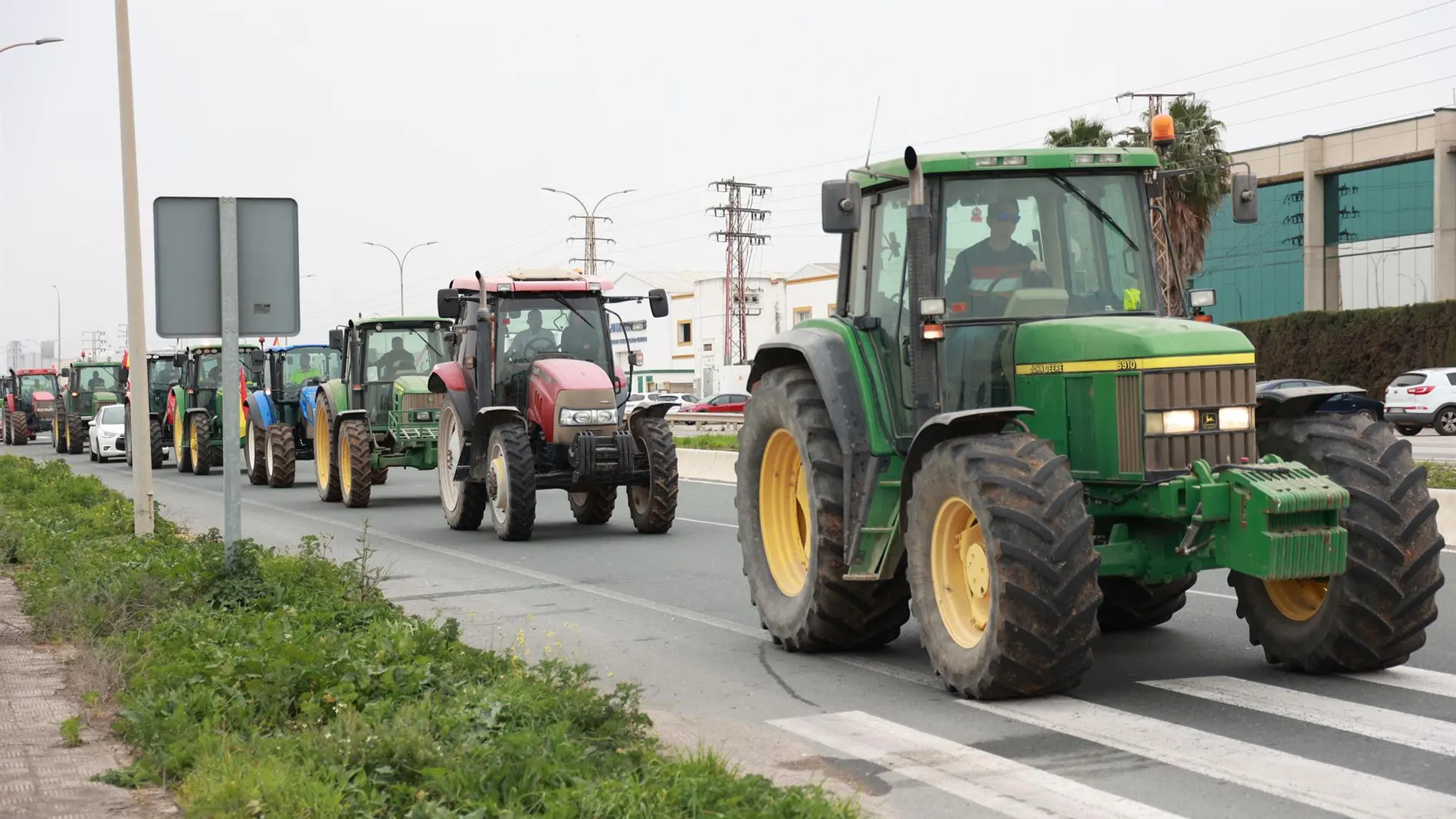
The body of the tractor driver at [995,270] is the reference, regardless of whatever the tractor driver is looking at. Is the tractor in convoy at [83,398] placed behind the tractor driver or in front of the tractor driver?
behind

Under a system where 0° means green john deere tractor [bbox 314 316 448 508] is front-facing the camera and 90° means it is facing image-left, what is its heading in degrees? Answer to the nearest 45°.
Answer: approximately 315°

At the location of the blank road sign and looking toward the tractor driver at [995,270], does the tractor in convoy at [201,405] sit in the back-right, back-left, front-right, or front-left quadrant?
back-left

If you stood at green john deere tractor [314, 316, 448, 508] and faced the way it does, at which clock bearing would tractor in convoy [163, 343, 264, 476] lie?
The tractor in convoy is roughly at 7 o'clock from the green john deere tractor.

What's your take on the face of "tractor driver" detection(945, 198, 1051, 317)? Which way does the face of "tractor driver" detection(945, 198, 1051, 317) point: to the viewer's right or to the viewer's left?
to the viewer's right

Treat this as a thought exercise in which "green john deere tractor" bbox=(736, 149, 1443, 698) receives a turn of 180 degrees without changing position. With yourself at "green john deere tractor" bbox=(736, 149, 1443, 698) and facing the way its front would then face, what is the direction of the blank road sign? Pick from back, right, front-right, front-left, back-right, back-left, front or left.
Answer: front-left

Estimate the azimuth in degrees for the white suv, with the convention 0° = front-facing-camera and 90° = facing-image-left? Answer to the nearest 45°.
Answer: approximately 225°

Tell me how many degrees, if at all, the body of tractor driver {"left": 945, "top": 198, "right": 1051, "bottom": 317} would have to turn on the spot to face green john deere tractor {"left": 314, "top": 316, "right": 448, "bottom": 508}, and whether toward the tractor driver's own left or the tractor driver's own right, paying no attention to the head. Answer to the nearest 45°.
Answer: approximately 180°

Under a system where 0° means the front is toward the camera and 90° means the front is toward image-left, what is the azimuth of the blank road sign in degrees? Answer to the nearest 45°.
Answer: approximately 180°

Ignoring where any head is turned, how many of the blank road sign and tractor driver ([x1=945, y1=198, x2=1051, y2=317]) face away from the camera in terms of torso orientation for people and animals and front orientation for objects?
1

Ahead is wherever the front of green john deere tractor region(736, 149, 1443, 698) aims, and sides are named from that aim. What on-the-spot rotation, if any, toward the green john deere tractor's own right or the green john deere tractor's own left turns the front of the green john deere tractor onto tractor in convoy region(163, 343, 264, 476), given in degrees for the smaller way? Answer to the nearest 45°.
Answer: approximately 180°

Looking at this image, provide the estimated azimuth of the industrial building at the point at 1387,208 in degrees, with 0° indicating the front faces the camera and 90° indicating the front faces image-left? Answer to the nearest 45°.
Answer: approximately 45°
